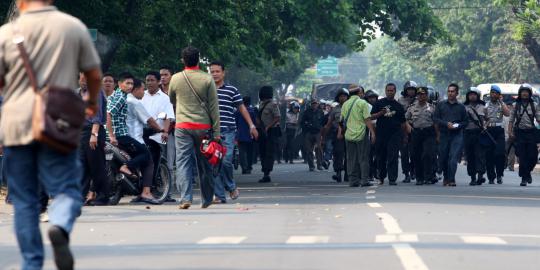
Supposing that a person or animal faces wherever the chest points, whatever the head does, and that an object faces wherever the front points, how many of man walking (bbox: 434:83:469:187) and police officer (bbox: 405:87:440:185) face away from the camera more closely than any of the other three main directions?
0

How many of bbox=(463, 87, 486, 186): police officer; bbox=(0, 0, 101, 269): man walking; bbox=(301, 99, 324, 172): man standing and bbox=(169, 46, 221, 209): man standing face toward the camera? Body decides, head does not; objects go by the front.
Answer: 2

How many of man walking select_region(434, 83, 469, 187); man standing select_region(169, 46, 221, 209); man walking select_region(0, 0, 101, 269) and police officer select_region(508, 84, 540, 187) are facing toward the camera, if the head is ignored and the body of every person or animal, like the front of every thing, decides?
2

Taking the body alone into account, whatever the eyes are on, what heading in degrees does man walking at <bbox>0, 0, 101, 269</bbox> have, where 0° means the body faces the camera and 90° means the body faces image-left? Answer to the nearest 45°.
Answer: approximately 180°

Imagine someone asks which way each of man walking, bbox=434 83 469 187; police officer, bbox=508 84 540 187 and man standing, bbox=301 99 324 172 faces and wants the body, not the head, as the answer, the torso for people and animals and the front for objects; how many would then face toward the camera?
3

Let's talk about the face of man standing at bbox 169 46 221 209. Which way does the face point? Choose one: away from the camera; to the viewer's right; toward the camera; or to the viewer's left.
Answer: away from the camera
